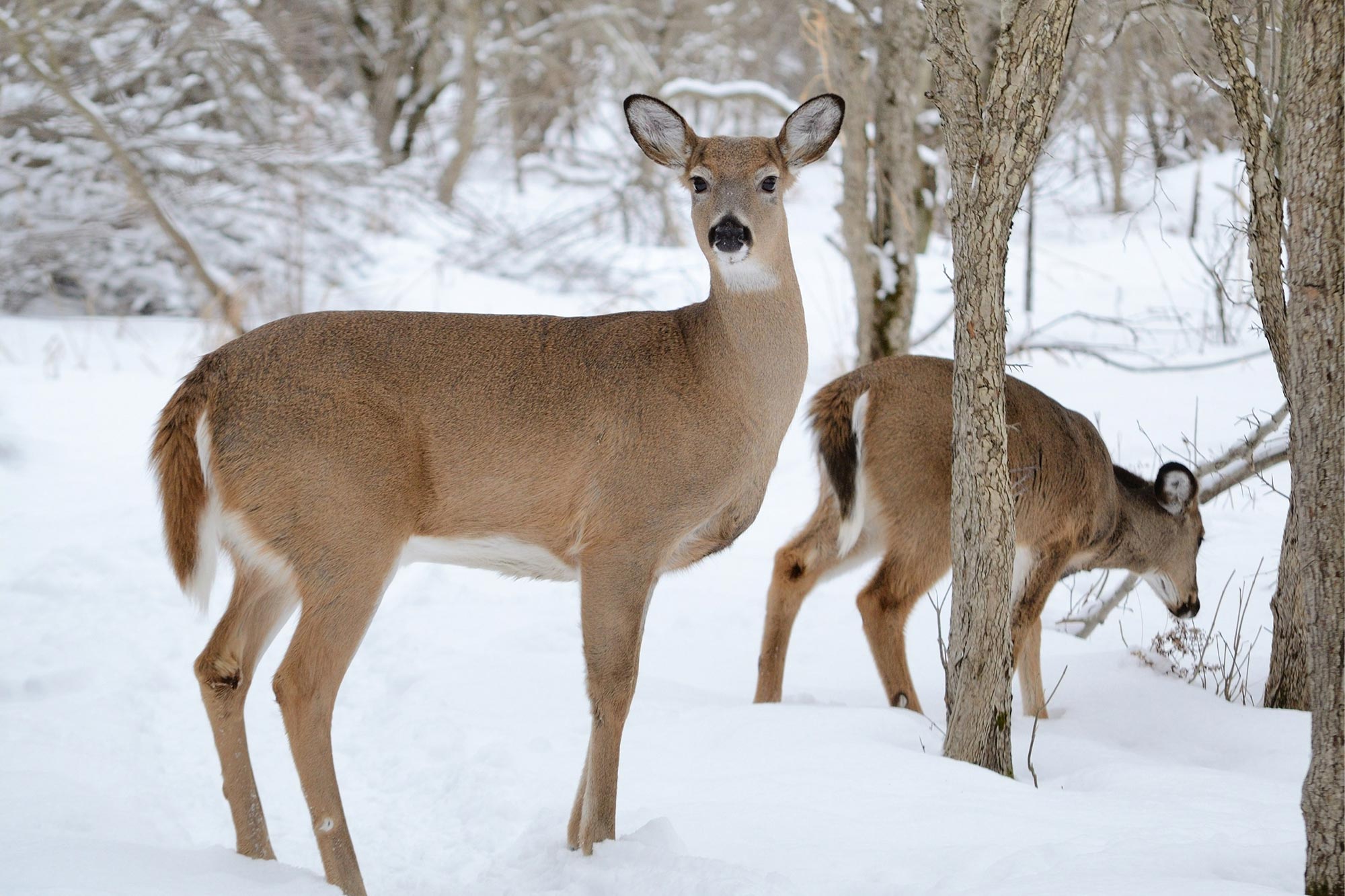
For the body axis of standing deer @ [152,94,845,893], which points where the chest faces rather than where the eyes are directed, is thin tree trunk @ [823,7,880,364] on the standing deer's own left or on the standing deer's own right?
on the standing deer's own left

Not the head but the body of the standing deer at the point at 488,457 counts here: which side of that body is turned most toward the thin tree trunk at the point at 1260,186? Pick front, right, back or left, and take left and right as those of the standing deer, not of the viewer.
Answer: front

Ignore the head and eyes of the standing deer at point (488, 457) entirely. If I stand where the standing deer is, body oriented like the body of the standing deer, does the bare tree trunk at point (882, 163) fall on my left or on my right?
on my left

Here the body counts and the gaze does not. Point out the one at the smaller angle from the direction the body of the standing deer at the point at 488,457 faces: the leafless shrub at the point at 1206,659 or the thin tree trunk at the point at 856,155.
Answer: the leafless shrub

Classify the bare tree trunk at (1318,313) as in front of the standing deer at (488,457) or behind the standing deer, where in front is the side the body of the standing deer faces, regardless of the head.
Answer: in front

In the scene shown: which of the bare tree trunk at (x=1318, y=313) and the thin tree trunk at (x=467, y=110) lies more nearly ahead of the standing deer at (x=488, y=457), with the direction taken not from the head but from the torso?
the bare tree trunk

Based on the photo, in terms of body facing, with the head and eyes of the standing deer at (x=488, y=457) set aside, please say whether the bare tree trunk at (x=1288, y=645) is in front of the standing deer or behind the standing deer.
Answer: in front

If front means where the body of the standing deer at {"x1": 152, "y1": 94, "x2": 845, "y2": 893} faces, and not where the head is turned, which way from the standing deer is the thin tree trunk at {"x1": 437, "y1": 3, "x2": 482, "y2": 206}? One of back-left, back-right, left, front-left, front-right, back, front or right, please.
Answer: left

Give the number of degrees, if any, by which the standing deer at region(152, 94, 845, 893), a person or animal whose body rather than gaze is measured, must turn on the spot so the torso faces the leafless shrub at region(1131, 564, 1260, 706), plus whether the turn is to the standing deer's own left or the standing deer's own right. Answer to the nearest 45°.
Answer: approximately 45° to the standing deer's own left

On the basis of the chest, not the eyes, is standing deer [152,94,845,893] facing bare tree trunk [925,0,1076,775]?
yes

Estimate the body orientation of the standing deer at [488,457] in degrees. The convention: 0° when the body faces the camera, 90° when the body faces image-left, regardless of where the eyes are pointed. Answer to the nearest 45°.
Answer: approximately 270°
